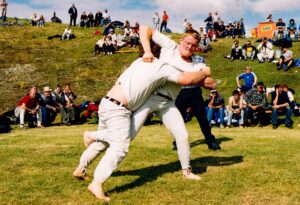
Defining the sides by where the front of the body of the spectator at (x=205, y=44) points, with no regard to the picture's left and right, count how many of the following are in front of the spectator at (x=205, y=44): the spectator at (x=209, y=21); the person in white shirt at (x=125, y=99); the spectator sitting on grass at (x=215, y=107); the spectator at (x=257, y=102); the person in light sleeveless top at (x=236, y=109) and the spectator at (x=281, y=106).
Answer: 5

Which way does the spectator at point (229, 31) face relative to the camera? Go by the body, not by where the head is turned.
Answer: toward the camera

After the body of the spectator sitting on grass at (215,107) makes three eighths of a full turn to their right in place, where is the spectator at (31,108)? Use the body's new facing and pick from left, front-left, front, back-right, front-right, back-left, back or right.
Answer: front-left

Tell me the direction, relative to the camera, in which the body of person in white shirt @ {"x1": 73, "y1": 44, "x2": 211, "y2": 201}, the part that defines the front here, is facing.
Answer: to the viewer's right

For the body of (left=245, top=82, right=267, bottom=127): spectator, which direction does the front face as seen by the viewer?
toward the camera

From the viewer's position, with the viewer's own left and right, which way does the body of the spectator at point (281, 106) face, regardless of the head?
facing the viewer

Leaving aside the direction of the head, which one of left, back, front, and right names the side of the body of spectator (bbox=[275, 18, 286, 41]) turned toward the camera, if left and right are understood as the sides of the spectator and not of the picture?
front

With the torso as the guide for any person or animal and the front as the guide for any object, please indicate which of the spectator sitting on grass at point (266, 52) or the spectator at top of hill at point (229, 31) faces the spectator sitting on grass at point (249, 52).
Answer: the spectator at top of hill

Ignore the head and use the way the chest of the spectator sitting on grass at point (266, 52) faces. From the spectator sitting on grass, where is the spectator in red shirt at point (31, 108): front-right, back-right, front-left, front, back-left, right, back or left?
front-right

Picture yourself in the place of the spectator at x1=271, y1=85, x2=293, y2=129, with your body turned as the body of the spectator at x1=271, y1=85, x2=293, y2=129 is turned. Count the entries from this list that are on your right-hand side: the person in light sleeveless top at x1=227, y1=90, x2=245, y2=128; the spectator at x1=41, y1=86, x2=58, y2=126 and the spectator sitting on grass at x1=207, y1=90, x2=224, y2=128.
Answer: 3

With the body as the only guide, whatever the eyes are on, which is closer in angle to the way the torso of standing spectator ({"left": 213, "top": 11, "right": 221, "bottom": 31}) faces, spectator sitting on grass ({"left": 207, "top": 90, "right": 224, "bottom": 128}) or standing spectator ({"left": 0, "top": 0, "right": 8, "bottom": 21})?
the spectator sitting on grass

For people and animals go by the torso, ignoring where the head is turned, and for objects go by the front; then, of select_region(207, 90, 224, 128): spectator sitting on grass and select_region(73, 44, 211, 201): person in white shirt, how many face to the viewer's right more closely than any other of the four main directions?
1

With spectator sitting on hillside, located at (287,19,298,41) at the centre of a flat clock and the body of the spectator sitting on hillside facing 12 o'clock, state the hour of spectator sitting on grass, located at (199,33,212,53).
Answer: The spectator sitting on grass is roughly at 2 o'clock from the spectator sitting on hillside.

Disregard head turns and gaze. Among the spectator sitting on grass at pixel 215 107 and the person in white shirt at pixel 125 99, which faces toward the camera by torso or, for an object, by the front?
the spectator sitting on grass

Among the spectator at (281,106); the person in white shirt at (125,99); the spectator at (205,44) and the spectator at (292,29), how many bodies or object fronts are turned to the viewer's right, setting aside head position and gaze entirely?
1
